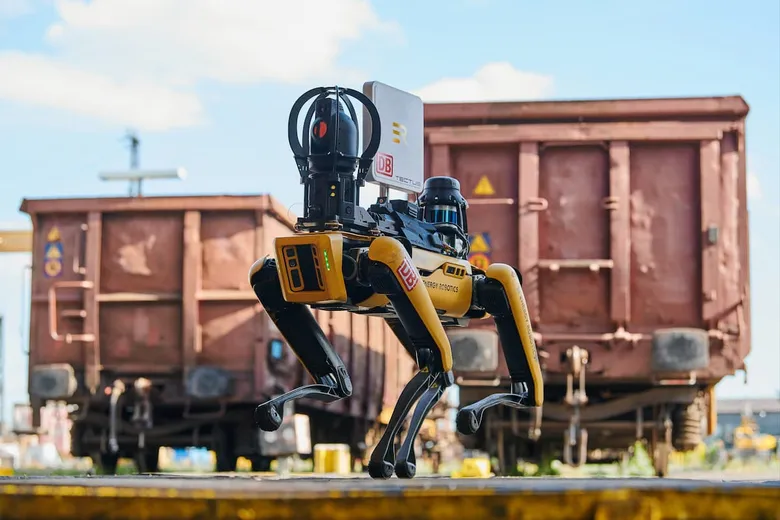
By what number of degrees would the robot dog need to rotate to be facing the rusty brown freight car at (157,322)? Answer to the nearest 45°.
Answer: approximately 135° to its right

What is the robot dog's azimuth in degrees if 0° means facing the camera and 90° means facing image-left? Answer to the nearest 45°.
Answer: approximately 45°

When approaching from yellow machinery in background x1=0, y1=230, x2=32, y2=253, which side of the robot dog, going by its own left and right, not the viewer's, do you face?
right

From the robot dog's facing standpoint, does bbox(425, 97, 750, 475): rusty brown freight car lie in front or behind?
behind
